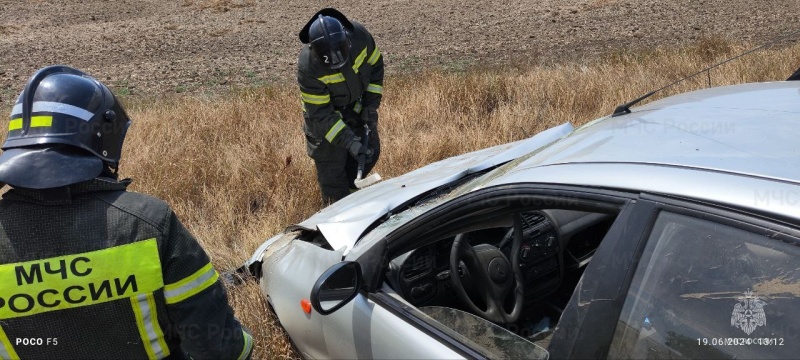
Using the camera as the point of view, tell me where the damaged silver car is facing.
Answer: facing away from the viewer and to the left of the viewer

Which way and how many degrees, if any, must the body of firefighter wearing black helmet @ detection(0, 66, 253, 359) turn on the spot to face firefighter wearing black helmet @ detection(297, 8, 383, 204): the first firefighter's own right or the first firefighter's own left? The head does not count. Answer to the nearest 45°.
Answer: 0° — they already face them

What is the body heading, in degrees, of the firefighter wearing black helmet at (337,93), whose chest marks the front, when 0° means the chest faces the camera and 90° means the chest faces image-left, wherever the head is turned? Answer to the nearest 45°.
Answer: approximately 315°

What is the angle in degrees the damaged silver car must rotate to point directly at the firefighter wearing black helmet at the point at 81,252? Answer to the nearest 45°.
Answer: approximately 45° to its left

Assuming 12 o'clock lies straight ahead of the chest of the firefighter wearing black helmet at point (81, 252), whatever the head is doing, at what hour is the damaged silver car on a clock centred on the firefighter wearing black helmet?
The damaged silver car is roughly at 2 o'clock from the firefighter wearing black helmet.

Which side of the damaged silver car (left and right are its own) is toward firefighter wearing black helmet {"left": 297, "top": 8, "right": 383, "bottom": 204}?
front

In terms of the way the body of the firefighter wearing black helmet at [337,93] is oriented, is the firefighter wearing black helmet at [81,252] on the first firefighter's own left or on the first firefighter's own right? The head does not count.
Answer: on the first firefighter's own right

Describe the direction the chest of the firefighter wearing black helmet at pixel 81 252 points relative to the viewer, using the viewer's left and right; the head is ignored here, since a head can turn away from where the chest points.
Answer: facing away from the viewer and to the right of the viewer

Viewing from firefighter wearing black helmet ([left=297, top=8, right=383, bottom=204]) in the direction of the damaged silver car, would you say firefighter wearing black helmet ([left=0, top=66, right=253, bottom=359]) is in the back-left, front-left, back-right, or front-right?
front-right

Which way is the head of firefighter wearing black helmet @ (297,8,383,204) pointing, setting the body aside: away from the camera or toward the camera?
toward the camera

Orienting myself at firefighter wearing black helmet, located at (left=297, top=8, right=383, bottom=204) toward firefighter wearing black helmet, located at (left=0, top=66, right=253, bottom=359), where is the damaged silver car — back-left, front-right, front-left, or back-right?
front-left

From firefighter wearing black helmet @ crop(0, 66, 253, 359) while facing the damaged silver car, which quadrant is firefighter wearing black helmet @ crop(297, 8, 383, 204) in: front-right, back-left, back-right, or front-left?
front-left
